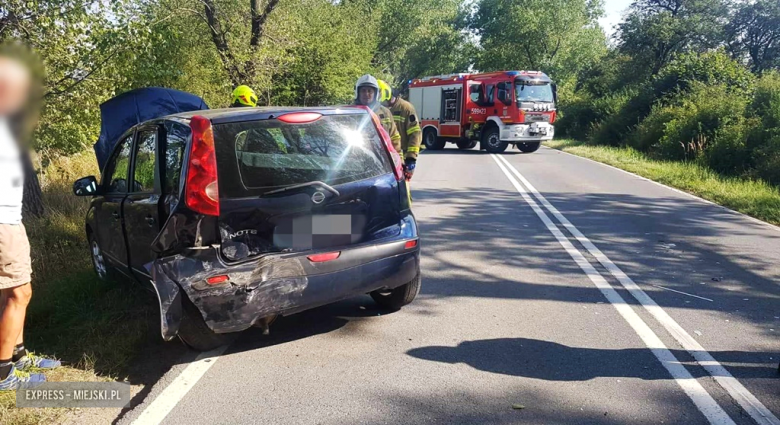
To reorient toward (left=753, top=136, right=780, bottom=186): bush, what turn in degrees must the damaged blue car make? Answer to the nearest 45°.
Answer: approximately 90° to its right

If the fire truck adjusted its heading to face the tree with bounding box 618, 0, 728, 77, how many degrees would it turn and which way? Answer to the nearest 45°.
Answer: approximately 90° to its left

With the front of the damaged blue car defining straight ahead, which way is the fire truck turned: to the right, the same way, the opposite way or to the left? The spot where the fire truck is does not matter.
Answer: the opposite way

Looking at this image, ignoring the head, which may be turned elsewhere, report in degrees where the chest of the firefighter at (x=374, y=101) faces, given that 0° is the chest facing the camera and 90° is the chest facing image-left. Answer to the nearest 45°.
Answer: approximately 0°

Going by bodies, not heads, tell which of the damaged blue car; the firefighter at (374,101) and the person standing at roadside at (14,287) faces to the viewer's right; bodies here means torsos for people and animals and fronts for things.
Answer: the person standing at roadside

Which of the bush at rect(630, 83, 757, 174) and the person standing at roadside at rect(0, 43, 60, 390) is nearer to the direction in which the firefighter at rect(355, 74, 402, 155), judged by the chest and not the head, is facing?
the person standing at roadside

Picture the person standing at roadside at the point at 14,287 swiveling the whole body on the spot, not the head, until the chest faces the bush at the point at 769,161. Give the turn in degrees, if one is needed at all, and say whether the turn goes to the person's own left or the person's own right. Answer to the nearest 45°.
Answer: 0° — they already face it

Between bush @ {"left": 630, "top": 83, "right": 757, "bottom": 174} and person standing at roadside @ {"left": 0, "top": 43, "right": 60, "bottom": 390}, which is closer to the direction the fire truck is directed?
the bush

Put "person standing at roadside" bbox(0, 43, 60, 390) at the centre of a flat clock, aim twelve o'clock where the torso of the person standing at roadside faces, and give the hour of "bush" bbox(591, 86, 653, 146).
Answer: The bush is roughly at 11 o'clock from the person standing at roadside.

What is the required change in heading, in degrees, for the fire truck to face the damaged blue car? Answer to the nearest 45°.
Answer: approximately 45° to its right

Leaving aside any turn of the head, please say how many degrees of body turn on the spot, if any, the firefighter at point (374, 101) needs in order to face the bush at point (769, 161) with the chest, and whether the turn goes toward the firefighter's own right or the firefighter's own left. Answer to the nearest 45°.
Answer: approximately 135° to the firefighter's own left

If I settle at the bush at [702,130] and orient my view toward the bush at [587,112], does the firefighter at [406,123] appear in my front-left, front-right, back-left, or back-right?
back-left

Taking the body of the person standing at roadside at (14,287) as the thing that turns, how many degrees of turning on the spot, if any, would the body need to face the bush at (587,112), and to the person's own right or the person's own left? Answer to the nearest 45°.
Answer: approximately 45° to the person's own left
